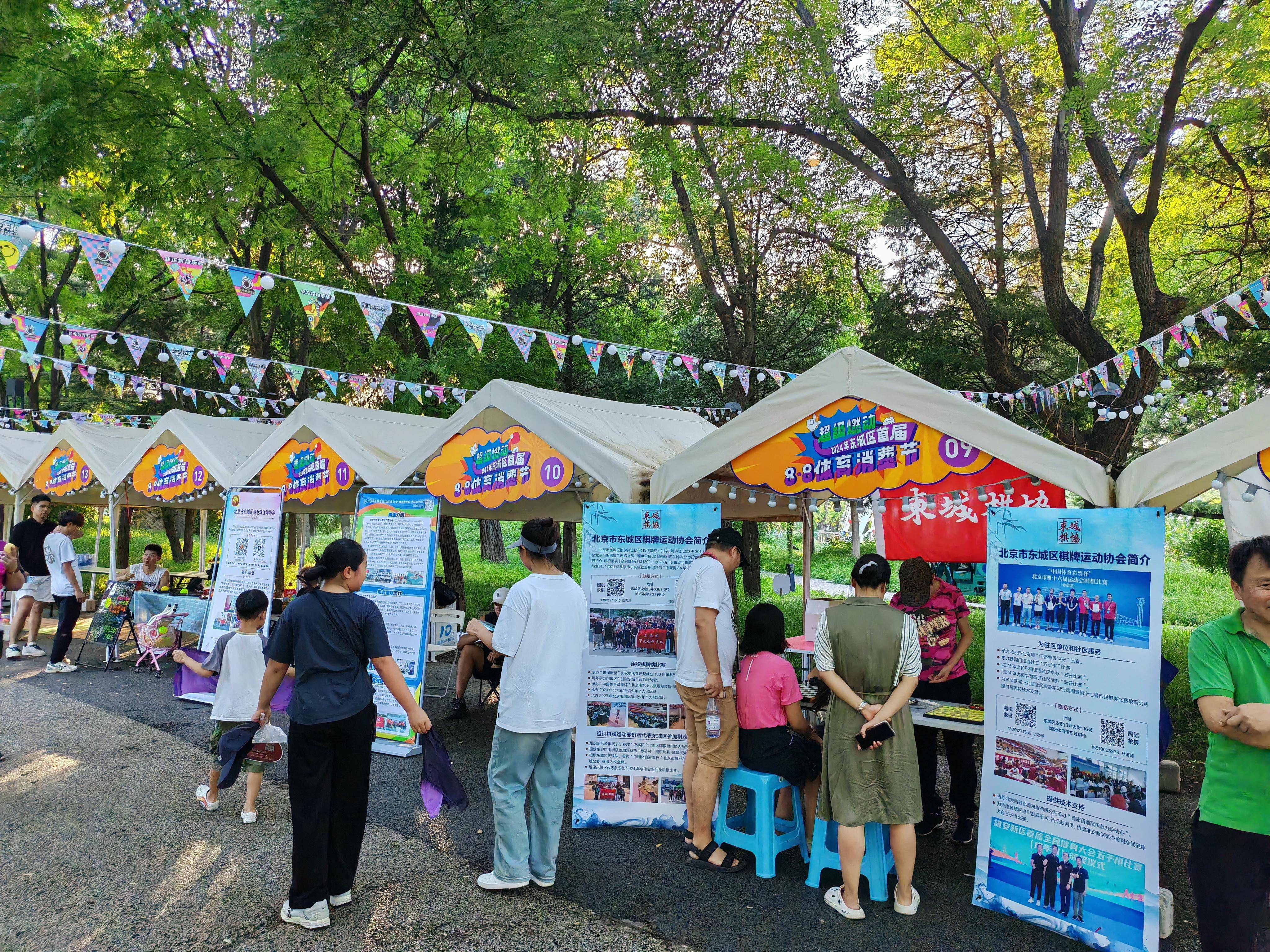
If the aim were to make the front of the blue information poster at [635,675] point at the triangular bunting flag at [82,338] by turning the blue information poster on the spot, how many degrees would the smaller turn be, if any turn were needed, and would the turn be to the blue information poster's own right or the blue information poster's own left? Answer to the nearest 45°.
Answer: approximately 135° to the blue information poster's own right

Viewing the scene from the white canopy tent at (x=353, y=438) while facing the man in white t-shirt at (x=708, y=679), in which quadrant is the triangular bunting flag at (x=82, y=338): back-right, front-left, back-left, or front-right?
back-right

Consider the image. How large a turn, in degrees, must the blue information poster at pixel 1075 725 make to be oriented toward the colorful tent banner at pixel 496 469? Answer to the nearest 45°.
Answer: approximately 90° to its right

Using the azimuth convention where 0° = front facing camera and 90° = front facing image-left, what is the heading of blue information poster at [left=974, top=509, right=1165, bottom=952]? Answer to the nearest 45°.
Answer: approximately 0°

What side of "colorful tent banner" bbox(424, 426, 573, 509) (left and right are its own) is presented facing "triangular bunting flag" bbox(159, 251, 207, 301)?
right

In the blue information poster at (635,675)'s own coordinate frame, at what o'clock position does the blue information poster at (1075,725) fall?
the blue information poster at (1075,725) is roughly at 10 o'clock from the blue information poster at (635,675).

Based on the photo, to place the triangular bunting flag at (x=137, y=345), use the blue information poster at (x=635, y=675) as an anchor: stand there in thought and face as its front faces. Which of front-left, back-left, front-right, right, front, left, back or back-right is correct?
back-right

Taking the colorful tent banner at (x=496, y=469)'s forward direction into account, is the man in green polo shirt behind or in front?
in front

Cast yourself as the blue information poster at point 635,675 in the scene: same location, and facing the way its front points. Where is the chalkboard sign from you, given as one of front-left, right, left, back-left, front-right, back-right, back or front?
back-right

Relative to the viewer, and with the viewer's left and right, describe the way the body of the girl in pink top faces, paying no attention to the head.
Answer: facing away from the viewer and to the right of the viewer
